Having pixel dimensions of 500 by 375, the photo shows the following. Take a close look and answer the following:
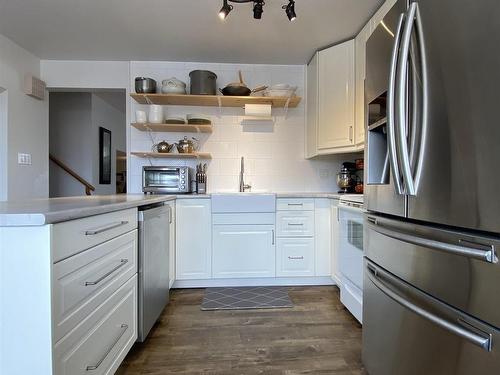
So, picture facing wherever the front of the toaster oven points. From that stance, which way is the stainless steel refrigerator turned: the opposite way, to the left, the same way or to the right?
to the right

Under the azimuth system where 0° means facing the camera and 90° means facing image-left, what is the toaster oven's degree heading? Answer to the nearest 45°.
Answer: approximately 0°

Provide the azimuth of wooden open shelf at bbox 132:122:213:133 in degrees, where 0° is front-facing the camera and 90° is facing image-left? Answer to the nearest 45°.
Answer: approximately 0°

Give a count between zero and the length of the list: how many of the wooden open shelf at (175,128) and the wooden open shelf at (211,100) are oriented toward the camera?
2

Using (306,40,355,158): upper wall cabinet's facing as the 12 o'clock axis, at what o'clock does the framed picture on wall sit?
The framed picture on wall is roughly at 2 o'clock from the upper wall cabinet.

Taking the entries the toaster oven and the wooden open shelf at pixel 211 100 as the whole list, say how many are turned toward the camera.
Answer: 2

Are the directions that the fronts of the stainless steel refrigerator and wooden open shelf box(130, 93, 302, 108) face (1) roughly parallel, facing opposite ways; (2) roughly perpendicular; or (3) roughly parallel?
roughly perpendicular
